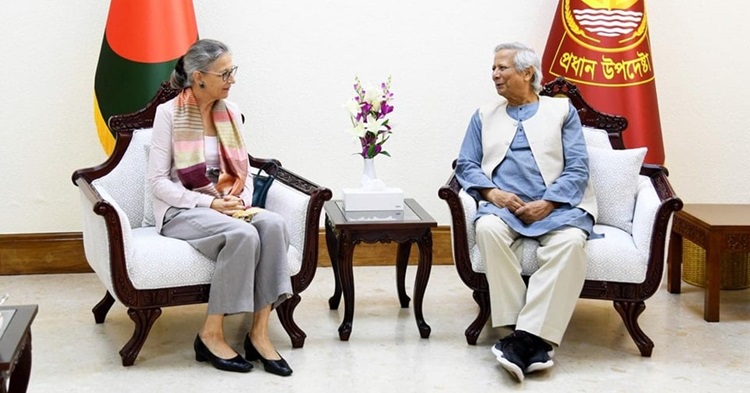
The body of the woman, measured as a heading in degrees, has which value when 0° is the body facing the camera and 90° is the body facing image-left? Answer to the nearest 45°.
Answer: approximately 315°

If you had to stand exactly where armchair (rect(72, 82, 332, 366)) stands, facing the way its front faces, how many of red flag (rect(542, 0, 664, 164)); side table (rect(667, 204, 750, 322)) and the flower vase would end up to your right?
0

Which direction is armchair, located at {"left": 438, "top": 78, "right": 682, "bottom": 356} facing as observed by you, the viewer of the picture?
facing the viewer

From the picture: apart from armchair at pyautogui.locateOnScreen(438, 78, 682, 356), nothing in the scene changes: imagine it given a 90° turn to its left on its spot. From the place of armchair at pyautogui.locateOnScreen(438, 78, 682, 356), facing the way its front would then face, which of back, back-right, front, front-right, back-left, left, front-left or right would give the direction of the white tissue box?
back

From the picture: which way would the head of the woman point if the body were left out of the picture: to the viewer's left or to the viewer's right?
to the viewer's right

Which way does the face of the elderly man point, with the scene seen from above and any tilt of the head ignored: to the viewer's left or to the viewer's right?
to the viewer's left

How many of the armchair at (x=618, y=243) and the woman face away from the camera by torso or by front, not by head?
0

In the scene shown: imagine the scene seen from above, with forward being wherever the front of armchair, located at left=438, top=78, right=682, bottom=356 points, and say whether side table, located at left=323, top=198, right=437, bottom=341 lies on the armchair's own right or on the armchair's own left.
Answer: on the armchair's own right

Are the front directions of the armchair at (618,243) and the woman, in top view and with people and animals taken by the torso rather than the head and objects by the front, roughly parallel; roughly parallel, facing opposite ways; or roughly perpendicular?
roughly perpendicular

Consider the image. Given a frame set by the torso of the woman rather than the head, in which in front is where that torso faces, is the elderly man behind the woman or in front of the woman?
in front

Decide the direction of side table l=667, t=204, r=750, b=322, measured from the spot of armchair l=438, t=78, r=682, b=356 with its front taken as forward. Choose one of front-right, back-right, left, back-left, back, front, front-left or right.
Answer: back-left

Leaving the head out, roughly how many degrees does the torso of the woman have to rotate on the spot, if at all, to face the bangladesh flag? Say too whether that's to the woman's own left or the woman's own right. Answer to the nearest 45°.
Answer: approximately 135° to the woman's own left

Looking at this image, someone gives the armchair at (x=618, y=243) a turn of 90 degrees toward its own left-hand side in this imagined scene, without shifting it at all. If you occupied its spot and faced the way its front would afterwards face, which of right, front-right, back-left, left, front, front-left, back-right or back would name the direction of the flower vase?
back

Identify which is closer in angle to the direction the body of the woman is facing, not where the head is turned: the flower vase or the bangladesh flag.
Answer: the flower vase
